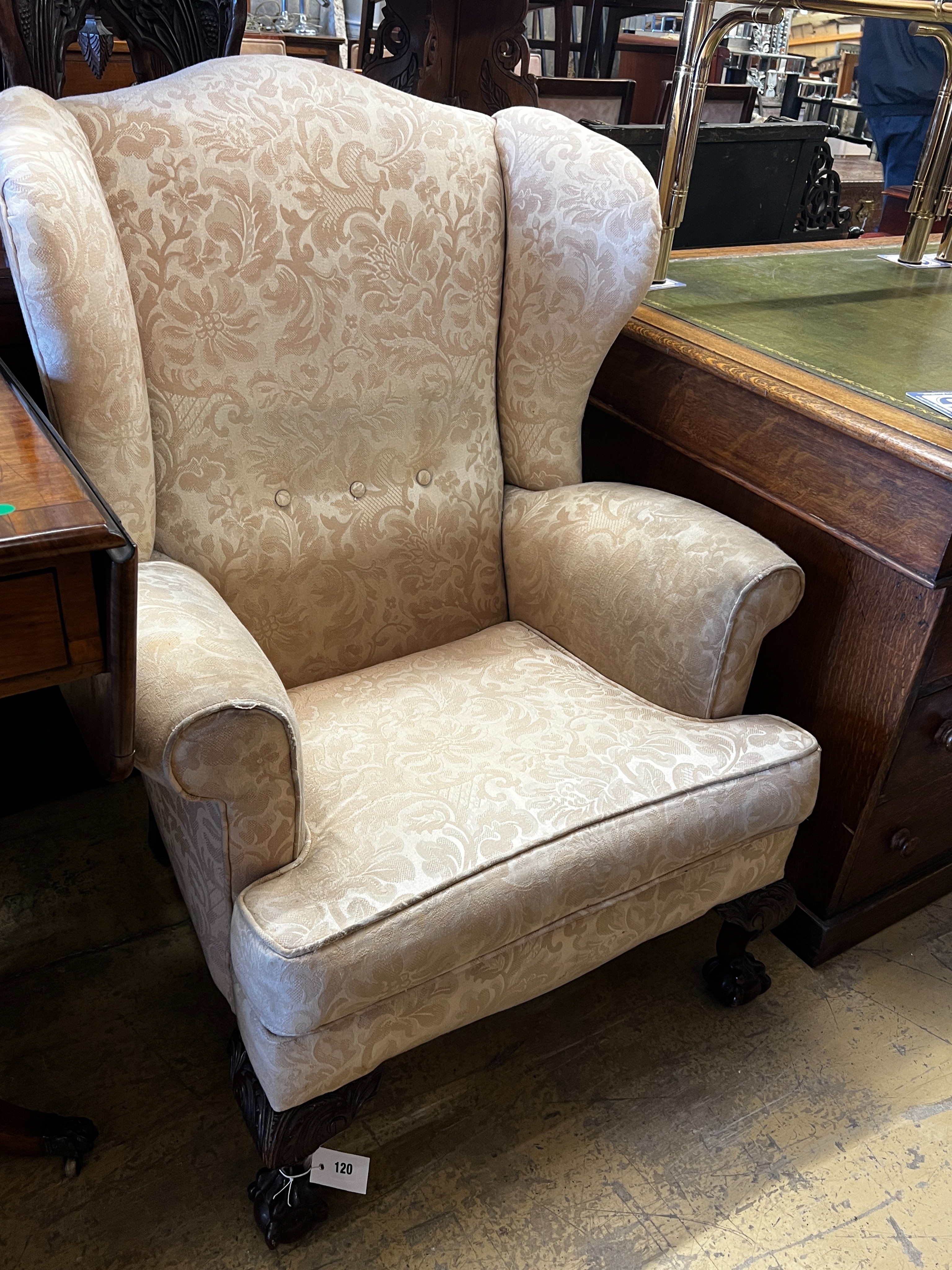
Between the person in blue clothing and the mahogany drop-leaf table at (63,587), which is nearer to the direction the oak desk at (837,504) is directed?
the mahogany drop-leaf table

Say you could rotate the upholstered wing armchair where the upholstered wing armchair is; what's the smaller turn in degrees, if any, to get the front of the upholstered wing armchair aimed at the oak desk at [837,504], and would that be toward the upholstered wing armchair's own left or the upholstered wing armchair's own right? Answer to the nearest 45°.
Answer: approximately 45° to the upholstered wing armchair's own left

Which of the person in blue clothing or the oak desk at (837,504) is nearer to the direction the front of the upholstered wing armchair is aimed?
the oak desk

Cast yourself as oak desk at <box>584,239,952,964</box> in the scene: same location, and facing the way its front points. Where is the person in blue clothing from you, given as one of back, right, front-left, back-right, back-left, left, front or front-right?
back-left

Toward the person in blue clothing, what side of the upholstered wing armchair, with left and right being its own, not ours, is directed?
left

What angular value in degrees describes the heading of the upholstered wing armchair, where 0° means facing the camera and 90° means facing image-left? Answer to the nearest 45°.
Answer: approximately 315°
